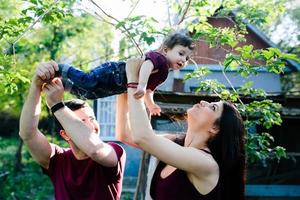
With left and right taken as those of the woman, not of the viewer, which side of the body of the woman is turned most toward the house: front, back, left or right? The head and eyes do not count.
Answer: right

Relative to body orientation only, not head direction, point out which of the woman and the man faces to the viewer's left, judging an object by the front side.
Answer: the woman

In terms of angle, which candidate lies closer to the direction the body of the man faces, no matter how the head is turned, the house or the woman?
the woman

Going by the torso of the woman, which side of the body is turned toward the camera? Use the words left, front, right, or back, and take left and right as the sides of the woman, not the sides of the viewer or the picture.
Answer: left

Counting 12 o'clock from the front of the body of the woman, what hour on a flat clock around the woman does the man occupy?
The man is roughly at 12 o'clock from the woman.

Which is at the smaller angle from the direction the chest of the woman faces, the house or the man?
the man

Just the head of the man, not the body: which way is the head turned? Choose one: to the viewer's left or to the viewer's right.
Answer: to the viewer's right

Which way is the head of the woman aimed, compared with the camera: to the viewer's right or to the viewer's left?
to the viewer's left

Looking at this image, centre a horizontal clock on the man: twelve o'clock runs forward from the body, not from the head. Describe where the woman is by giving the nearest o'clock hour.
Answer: The woman is roughly at 11 o'clock from the man.

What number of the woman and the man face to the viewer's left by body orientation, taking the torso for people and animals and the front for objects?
1

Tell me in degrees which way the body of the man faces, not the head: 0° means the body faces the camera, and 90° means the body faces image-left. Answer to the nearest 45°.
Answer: approximately 315°
